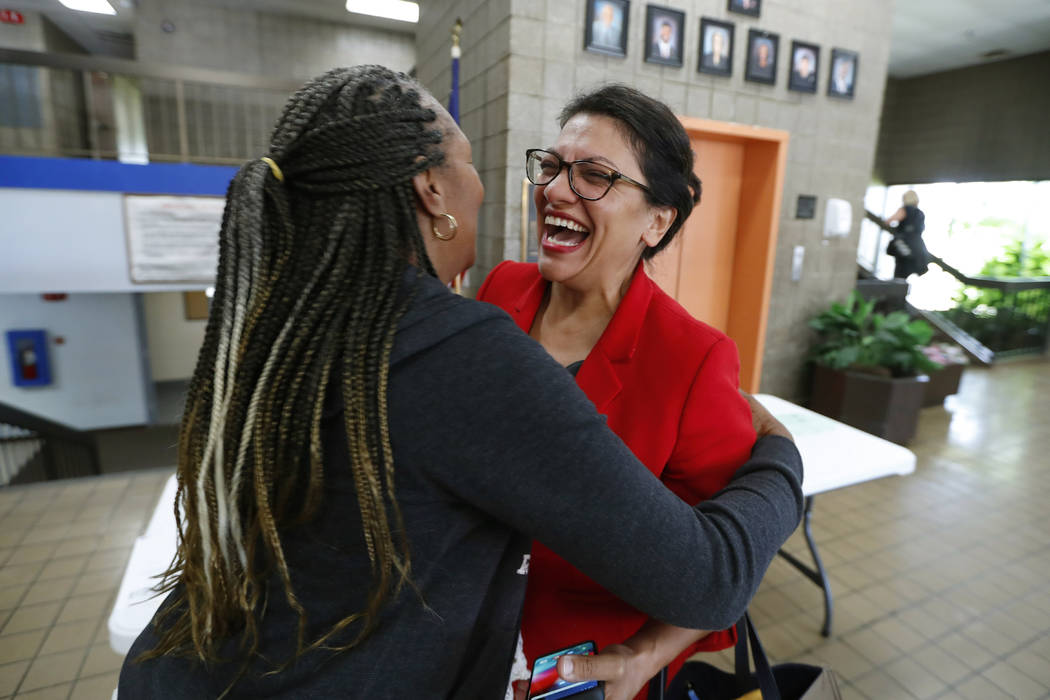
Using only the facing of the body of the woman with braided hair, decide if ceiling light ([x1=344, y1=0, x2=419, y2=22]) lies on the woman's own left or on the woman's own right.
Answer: on the woman's own left

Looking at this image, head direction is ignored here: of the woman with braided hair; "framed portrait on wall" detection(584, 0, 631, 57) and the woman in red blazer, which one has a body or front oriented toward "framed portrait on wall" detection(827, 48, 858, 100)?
the woman with braided hair

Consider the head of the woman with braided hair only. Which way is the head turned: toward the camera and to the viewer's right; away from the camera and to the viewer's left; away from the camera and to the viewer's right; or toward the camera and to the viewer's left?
away from the camera and to the viewer's right

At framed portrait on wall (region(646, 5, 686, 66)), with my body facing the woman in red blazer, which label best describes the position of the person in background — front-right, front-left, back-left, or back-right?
back-left

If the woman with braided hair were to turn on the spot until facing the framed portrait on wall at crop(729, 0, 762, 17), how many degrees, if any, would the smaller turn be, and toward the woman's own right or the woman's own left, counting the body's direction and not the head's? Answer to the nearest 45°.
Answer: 0° — they already face it

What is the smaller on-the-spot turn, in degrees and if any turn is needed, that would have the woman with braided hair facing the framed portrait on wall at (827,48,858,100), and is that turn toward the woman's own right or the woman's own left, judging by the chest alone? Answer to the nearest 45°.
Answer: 0° — they already face it

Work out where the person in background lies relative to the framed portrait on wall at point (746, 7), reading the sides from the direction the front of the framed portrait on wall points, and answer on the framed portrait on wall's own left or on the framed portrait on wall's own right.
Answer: on the framed portrait on wall's own left

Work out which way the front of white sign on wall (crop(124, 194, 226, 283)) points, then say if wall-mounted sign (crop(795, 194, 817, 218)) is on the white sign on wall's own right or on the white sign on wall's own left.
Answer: on the white sign on wall's own left

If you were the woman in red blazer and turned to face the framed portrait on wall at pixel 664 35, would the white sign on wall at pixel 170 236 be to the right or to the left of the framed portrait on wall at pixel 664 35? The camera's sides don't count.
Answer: left

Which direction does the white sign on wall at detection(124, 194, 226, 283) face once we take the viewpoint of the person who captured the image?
facing the viewer

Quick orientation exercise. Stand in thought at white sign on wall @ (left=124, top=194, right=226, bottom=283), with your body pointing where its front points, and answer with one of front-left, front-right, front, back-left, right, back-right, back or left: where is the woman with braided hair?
front

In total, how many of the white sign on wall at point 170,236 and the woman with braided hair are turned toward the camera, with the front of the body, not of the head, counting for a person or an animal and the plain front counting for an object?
1

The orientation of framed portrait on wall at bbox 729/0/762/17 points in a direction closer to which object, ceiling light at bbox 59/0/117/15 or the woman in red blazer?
the woman in red blazer

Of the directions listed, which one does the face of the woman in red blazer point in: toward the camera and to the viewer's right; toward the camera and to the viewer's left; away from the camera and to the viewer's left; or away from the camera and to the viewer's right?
toward the camera and to the viewer's left

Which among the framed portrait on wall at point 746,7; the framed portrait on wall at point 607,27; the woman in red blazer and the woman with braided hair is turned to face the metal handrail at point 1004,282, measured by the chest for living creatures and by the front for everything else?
the woman with braided hair

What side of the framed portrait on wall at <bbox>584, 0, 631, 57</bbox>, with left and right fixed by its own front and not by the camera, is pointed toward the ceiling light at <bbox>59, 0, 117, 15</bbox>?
right
